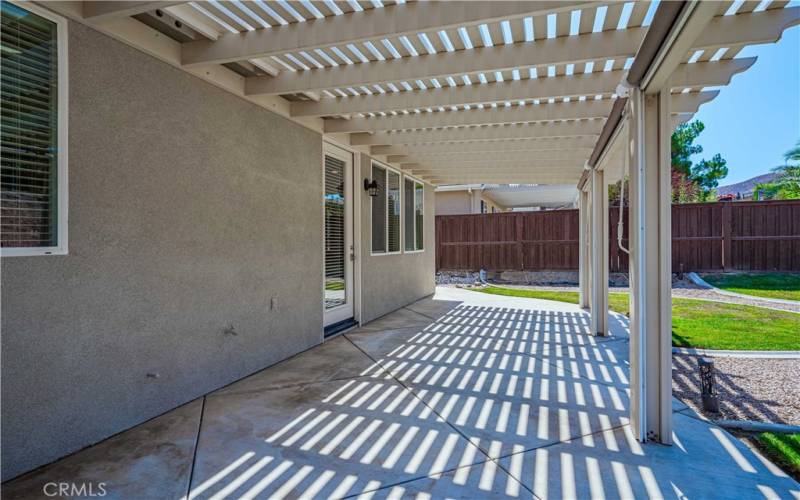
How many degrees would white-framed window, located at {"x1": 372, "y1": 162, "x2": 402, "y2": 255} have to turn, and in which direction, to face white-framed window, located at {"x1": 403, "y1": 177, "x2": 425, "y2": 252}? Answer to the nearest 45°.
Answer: approximately 135° to its left

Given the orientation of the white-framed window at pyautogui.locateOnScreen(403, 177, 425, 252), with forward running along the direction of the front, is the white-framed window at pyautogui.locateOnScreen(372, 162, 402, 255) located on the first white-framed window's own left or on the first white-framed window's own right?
on the first white-framed window's own right

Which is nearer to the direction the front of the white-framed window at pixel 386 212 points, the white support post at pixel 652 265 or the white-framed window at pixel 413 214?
the white support post

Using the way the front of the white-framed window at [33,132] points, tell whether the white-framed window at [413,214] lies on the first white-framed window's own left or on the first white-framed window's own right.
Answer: on the first white-framed window's own left

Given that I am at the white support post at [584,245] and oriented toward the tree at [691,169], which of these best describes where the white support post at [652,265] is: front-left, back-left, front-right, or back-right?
back-right

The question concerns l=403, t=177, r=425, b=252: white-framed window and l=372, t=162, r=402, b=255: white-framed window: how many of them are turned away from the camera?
0

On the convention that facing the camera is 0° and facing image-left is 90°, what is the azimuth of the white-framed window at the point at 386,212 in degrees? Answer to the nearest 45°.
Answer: approximately 315°

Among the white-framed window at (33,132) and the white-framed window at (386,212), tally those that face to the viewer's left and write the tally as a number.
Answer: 0

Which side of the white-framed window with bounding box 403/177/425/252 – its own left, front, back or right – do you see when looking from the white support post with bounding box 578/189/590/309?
front

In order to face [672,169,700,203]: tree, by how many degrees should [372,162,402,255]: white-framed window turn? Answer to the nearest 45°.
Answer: approximately 90° to its left

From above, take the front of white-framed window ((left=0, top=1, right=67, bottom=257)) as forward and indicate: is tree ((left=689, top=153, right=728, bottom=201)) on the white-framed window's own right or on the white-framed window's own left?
on the white-framed window's own left

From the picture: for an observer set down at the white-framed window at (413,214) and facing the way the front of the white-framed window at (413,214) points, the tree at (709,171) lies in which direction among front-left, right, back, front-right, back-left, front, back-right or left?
left

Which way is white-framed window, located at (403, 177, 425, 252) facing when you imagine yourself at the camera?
facing the viewer and to the right of the viewer

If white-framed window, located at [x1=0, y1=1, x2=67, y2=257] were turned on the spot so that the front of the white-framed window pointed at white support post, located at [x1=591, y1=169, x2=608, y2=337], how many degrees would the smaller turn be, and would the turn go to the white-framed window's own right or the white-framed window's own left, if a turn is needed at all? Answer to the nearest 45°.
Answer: approximately 45° to the white-framed window's own left

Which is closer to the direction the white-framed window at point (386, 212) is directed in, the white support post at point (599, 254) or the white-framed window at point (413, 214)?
the white support post
